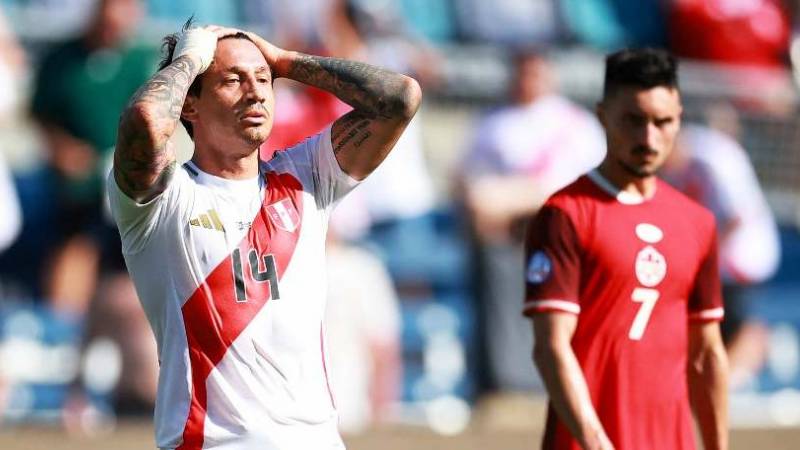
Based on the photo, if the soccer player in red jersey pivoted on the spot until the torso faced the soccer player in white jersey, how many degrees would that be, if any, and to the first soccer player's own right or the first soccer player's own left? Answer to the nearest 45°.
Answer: approximately 90° to the first soccer player's own right

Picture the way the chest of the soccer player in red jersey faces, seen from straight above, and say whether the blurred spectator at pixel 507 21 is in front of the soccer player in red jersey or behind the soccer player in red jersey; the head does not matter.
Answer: behind

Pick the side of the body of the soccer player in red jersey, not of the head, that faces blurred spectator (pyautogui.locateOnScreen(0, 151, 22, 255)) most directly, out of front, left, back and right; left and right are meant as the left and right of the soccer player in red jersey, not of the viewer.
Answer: back

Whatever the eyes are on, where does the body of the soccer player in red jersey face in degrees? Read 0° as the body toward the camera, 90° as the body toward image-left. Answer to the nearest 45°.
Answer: approximately 315°

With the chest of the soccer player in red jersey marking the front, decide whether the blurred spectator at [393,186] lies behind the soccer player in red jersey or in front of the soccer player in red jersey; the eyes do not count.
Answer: behind

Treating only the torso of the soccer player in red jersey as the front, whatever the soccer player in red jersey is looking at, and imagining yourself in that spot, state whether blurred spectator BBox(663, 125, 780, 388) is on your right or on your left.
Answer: on your left

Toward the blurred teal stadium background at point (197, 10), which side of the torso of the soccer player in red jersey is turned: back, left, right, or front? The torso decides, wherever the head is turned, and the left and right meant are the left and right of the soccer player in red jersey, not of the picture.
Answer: back

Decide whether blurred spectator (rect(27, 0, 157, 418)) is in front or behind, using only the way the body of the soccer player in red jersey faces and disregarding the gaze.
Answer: behind

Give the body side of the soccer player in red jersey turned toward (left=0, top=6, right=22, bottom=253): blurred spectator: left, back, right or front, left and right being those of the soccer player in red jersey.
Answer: back

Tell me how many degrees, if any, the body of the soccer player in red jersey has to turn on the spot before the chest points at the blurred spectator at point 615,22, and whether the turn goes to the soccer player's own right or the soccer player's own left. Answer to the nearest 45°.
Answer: approximately 135° to the soccer player's own left
